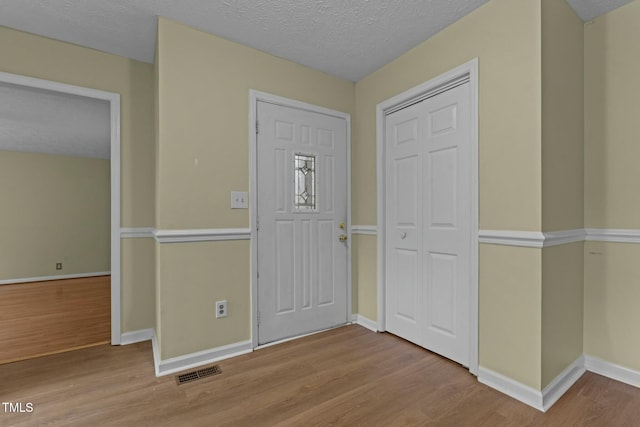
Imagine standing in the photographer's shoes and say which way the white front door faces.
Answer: facing the viewer and to the right of the viewer

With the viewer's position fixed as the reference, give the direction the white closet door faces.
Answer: facing the viewer and to the left of the viewer

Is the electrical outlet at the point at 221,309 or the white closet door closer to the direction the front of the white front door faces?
the white closet door

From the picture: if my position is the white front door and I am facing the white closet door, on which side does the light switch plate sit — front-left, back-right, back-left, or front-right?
back-right

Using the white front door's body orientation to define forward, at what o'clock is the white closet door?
The white closet door is roughly at 11 o'clock from the white front door.

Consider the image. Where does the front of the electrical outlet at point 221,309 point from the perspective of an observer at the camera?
facing the viewer

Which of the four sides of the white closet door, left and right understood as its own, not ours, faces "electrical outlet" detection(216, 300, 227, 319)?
front

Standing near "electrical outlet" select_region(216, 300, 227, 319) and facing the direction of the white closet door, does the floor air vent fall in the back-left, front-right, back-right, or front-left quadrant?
back-right

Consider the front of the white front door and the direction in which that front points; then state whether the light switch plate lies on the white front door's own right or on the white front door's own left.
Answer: on the white front door's own right

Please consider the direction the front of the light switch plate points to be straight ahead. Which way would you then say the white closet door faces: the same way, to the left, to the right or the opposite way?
to the right

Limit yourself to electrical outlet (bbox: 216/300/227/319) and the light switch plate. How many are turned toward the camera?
2

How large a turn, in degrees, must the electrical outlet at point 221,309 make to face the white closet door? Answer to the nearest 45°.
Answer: approximately 90° to its left

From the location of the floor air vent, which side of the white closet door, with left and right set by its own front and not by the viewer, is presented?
front

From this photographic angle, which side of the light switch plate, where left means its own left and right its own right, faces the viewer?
front
